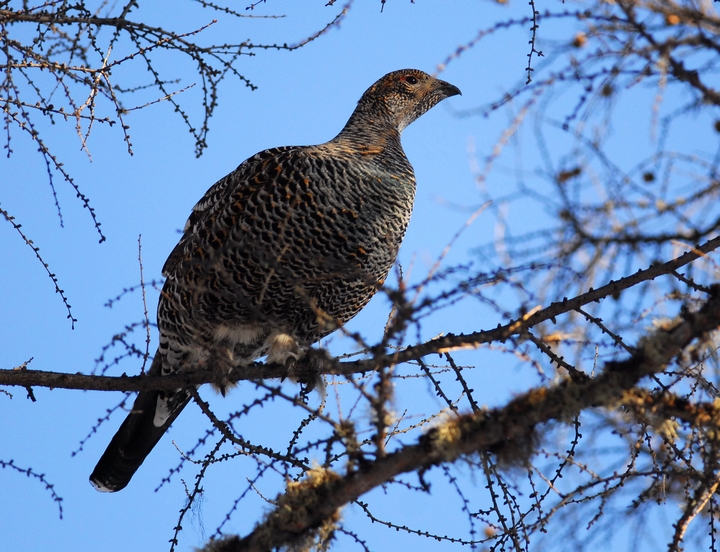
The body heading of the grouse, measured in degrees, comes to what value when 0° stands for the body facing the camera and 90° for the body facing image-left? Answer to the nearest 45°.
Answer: approximately 270°
